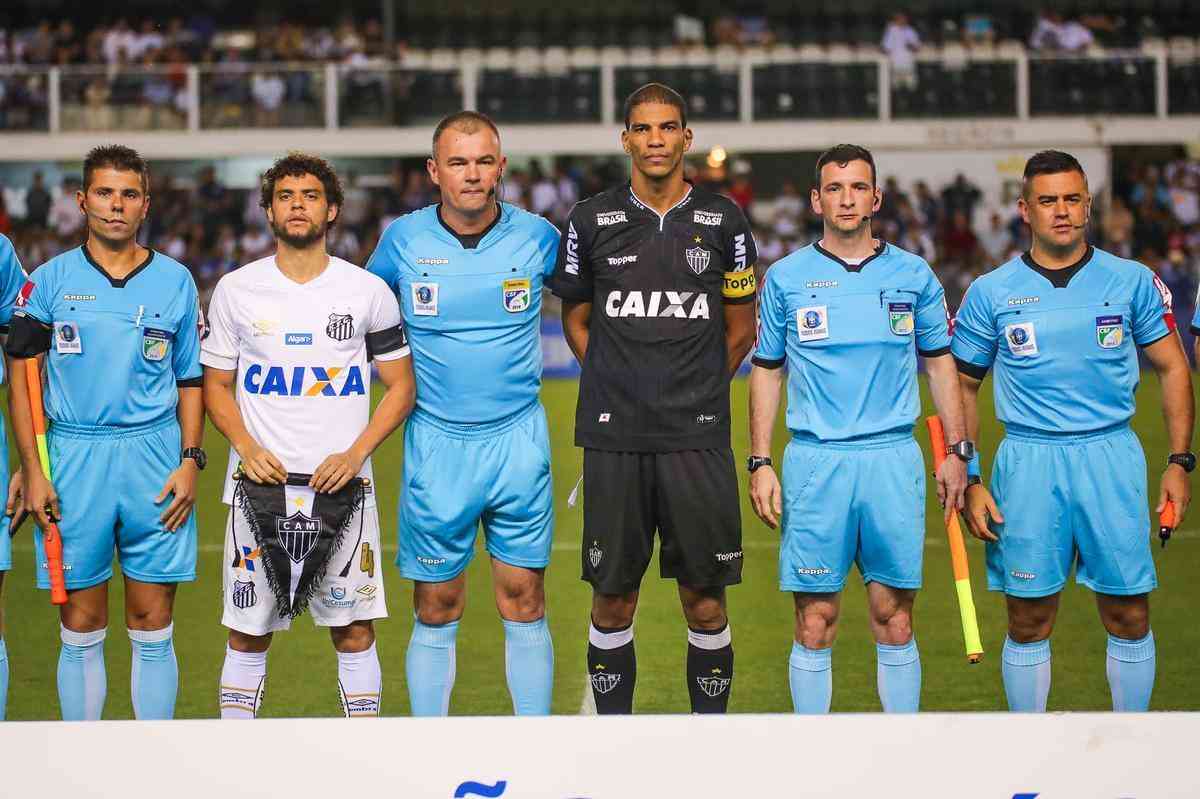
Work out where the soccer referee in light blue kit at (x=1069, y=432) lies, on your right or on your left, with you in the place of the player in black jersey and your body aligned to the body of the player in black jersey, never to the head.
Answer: on your left

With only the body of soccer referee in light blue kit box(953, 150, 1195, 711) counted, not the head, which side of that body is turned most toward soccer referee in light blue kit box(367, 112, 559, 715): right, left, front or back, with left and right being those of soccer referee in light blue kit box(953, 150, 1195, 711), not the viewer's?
right

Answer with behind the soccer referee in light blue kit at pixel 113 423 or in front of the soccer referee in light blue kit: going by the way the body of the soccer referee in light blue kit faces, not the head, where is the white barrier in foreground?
in front

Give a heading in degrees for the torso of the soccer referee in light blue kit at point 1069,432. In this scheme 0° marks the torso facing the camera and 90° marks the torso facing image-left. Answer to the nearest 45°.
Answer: approximately 0°

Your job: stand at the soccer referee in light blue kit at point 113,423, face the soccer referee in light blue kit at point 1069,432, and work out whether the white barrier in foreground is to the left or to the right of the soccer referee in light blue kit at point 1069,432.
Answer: right

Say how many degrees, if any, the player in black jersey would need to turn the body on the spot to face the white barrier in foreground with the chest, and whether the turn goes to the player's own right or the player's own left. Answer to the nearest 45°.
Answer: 0° — they already face it

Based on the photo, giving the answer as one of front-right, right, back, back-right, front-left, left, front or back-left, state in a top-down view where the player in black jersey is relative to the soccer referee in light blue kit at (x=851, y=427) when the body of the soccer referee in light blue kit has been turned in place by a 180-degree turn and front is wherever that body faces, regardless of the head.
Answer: left

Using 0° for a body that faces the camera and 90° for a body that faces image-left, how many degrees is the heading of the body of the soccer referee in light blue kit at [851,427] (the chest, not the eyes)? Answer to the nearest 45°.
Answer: approximately 0°

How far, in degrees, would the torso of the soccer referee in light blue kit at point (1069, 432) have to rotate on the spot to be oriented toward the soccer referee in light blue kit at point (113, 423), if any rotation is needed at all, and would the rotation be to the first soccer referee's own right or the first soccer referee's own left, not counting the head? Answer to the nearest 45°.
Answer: approximately 90° to the first soccer referee's own right
